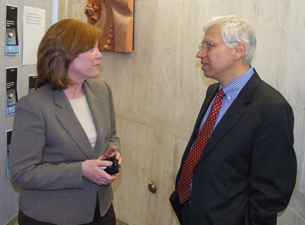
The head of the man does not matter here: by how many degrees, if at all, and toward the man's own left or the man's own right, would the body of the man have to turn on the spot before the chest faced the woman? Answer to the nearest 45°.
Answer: approximately 45° to the man's own right

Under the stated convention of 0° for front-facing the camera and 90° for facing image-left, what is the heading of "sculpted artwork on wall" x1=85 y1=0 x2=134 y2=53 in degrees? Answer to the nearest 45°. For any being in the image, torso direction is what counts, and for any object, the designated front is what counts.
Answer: approximately 0°

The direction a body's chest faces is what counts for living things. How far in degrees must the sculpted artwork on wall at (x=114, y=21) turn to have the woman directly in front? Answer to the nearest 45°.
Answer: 0° — it already faces them

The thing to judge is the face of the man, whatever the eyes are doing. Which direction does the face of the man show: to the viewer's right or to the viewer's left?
to the viewer's left

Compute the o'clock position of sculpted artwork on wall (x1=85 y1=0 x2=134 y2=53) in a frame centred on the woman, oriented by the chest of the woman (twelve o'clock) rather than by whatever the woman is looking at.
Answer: The sculpted artwork on wall is roughly at 8 o'clock from the woman.

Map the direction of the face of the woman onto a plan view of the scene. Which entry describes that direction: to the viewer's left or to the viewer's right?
to the viewer's right
